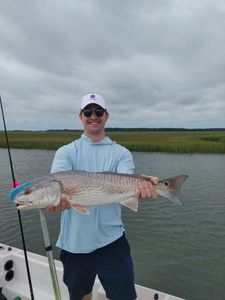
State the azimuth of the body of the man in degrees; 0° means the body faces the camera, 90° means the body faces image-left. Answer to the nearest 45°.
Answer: approximately 0°
